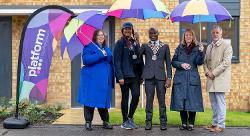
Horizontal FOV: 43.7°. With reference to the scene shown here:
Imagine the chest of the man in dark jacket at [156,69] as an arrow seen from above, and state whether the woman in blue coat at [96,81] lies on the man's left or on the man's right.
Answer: on the man's right

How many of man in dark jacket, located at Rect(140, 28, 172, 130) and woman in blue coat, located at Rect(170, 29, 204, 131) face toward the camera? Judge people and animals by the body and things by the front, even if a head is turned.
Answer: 2

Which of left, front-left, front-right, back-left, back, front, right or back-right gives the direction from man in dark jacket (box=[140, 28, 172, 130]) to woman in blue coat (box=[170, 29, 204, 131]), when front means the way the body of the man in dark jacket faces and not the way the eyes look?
left

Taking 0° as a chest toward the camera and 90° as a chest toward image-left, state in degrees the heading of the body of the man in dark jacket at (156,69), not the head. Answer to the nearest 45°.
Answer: approximately 0°

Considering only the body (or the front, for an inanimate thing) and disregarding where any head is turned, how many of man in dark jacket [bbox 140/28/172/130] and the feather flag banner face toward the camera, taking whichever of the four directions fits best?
2

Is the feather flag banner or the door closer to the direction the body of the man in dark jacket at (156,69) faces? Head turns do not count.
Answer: the feather flag banner

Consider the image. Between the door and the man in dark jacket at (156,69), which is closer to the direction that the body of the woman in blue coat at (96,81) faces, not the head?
the man in dark jacket

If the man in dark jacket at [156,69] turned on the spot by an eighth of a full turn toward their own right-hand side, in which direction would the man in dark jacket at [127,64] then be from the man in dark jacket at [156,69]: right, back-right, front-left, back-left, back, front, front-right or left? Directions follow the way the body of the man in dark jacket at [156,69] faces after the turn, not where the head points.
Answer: front-right

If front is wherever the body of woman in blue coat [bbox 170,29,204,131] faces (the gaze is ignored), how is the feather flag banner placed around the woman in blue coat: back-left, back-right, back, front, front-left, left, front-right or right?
right

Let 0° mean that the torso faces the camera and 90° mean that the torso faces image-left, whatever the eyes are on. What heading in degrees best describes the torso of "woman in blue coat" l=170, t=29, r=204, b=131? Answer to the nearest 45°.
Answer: approximately 0°

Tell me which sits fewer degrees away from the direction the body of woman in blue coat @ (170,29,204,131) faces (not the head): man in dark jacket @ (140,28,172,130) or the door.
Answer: the man in dark jacket

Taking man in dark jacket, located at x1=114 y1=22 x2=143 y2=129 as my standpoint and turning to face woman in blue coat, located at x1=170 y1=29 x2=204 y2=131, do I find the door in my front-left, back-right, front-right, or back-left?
back-left

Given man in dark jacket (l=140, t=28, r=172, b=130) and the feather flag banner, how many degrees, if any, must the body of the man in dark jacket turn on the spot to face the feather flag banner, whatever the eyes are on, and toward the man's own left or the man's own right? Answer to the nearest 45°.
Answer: approximately 90° to the man's own right

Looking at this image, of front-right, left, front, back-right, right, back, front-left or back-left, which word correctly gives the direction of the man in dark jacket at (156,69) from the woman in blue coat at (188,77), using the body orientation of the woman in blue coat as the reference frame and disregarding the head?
right
